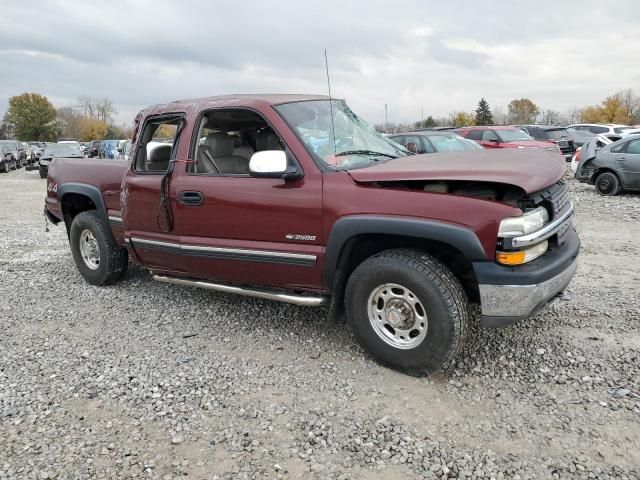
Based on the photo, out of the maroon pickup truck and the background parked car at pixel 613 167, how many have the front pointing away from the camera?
0

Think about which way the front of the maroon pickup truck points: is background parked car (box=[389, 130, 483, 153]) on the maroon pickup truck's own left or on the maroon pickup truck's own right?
on the maroon pickup truck's own left

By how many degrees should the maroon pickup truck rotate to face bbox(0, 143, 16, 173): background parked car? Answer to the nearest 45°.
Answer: approximately 180°

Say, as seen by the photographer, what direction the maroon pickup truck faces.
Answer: facing the viewer and to the right of the viewer

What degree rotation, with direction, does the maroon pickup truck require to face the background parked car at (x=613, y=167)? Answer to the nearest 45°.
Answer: approximately 90° to its left

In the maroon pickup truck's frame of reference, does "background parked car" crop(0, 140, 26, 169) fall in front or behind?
behind

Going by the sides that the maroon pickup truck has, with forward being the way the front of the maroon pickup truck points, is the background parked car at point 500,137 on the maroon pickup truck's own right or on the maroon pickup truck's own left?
on the maroon pickup truck's own left
